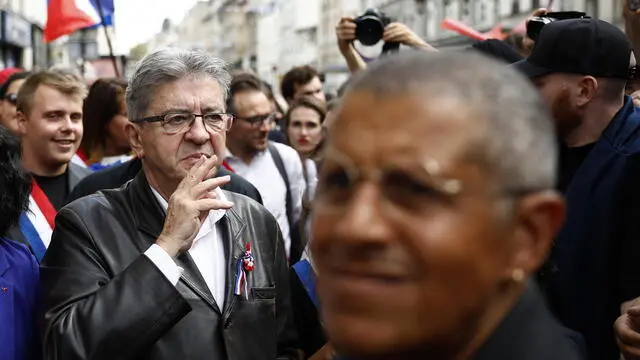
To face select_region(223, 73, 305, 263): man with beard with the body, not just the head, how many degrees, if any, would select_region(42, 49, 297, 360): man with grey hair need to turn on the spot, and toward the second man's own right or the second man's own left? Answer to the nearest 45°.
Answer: approximately 135° to the second man's own left

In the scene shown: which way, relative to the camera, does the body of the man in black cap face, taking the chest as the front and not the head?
to the viewer's left

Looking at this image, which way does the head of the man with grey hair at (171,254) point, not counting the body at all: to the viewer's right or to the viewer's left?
to the viewer's right

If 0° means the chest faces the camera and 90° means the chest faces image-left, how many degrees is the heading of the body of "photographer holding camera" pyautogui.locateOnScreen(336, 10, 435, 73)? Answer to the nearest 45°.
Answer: approximately 0°

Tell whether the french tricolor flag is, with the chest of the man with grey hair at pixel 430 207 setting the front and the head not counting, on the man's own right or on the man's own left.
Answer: on the man's own right

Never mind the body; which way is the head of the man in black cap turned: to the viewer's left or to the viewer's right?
to the viewer's left

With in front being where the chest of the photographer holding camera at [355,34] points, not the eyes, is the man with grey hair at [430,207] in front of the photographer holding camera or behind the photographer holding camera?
in front

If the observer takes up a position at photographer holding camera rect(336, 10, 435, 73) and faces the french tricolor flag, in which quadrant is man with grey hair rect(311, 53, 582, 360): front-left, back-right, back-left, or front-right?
back-left

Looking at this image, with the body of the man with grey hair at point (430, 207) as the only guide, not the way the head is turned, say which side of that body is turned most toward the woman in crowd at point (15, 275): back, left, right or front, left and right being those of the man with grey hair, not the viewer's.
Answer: right
